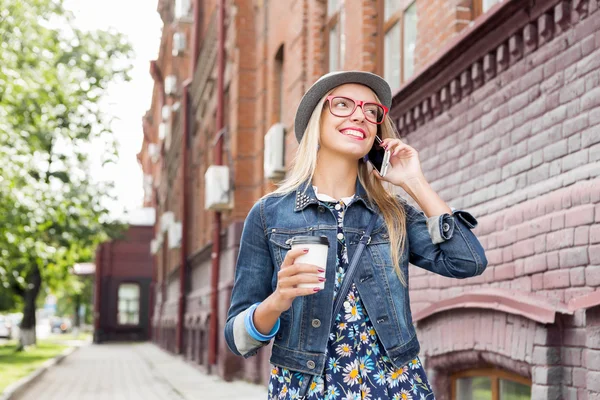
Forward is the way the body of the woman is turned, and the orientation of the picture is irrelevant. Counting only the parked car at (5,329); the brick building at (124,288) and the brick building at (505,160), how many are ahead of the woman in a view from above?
0

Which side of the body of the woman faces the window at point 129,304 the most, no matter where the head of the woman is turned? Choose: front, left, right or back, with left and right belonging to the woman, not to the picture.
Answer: back

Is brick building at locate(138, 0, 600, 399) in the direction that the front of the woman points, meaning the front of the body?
no

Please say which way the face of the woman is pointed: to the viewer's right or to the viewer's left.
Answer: to the viewer's right

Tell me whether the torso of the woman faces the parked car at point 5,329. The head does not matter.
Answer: no

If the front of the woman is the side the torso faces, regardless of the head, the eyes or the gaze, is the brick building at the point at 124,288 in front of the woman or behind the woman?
behind

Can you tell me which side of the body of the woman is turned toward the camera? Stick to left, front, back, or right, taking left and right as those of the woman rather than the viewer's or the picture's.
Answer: front
